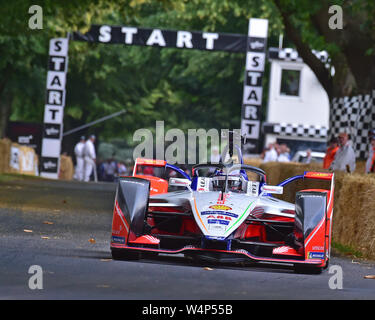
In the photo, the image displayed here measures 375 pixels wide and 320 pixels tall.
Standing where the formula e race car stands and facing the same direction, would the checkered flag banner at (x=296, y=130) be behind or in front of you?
behind

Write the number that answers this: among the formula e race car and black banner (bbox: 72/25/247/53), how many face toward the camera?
2

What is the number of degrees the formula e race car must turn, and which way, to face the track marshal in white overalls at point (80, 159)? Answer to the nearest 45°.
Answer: approximately 180°

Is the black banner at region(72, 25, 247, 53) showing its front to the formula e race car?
yes

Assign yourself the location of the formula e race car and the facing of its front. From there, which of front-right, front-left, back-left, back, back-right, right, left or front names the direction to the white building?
back

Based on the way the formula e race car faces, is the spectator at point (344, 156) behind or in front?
behind

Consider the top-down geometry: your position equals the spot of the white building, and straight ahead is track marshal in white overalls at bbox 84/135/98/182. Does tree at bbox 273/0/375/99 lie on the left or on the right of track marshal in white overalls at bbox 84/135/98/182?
left

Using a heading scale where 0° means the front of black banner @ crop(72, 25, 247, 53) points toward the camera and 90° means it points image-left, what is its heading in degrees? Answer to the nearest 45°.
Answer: approximately 0°

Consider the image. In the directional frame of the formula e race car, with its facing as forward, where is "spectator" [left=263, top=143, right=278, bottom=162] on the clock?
The spectator is roughly at 6 o'clock from the formula e race car.

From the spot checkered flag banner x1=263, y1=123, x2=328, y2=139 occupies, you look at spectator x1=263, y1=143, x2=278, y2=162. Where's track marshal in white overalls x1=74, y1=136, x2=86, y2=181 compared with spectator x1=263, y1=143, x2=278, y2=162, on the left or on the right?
right
